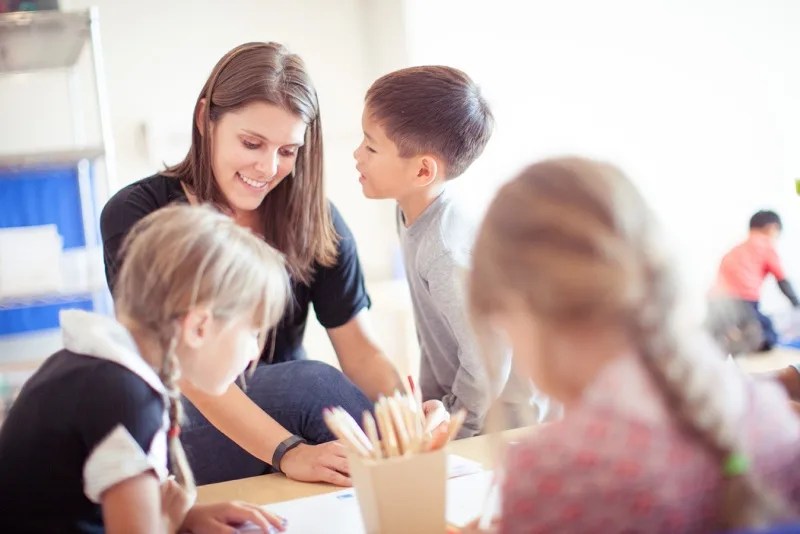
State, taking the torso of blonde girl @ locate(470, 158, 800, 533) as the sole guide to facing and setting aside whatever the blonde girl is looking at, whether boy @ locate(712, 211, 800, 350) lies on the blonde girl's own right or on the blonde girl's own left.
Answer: on the blonde girl's own right

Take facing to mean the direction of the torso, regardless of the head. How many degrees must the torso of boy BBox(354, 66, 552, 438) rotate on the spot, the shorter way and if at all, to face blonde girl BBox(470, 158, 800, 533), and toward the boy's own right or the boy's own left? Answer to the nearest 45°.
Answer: approximately 90° to the boy's own left

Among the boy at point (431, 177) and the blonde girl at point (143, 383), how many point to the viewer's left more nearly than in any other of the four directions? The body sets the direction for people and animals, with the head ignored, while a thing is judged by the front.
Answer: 1

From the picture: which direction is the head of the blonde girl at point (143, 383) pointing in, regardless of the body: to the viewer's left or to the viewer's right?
to the viewer's right

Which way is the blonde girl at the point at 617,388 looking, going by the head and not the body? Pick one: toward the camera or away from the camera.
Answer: away from the camera

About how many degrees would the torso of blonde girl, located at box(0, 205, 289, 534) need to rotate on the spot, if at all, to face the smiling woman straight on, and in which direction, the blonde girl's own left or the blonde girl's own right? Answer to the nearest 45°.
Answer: approximately 90° to the blonde girl's own left

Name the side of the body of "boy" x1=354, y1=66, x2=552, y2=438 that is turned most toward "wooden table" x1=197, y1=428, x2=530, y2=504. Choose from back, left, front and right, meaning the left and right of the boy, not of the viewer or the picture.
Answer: left

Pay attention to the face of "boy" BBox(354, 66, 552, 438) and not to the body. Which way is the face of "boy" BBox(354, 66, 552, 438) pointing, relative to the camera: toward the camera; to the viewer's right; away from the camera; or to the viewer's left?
to the viewer's left

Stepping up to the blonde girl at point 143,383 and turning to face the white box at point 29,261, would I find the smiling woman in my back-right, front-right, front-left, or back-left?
front-right

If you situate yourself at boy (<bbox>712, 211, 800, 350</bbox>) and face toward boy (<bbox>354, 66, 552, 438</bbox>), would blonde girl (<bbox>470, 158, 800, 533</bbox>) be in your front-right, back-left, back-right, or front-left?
front-left

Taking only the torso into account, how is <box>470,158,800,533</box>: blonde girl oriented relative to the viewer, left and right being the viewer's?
facing away from the viewer and to the left of the viewer

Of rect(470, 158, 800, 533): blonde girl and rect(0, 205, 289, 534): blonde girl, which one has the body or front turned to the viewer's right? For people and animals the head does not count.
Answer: rect(0, 205, 289, 534): blonde girl

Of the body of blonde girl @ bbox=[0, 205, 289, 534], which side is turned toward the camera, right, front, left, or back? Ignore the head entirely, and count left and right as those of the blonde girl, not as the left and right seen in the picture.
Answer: right

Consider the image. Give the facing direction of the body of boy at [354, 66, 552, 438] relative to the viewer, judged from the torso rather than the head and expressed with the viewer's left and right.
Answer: facing to the left of the viewer

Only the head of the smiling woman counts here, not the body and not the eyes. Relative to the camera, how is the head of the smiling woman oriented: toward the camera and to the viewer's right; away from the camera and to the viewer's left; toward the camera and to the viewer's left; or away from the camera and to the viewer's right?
toward the camera and to the viewer's right

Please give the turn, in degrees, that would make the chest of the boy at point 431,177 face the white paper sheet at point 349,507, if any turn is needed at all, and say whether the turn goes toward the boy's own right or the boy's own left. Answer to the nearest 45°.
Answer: approximately 90° to the boy's own left
